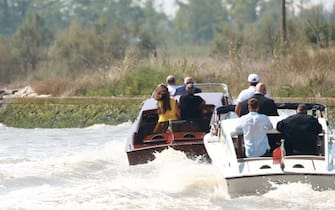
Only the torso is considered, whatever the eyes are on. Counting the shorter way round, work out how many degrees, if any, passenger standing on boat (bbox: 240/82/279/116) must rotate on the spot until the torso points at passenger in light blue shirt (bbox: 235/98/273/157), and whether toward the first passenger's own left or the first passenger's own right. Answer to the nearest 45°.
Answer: approximately 180°

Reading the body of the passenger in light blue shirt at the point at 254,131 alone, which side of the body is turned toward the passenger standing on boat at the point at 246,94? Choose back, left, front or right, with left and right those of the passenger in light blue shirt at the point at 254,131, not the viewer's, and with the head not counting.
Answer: front

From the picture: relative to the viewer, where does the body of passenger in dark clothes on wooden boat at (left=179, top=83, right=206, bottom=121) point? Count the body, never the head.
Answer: away from the camera

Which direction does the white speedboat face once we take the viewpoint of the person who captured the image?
facing away from the viewer

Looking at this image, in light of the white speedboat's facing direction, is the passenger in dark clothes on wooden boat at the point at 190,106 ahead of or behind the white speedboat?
ahead

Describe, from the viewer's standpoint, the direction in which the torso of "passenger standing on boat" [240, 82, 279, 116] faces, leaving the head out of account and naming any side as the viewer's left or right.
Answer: facing away from the viewer

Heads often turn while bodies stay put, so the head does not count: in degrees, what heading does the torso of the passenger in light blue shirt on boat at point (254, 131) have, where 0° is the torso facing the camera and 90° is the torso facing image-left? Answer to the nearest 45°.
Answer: approximately 180°

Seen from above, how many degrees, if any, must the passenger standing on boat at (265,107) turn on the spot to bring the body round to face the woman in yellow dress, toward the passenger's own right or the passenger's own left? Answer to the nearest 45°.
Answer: approximately 45° to the passenger's own left

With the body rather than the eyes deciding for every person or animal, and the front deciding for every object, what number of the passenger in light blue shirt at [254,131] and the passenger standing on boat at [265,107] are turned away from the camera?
2
